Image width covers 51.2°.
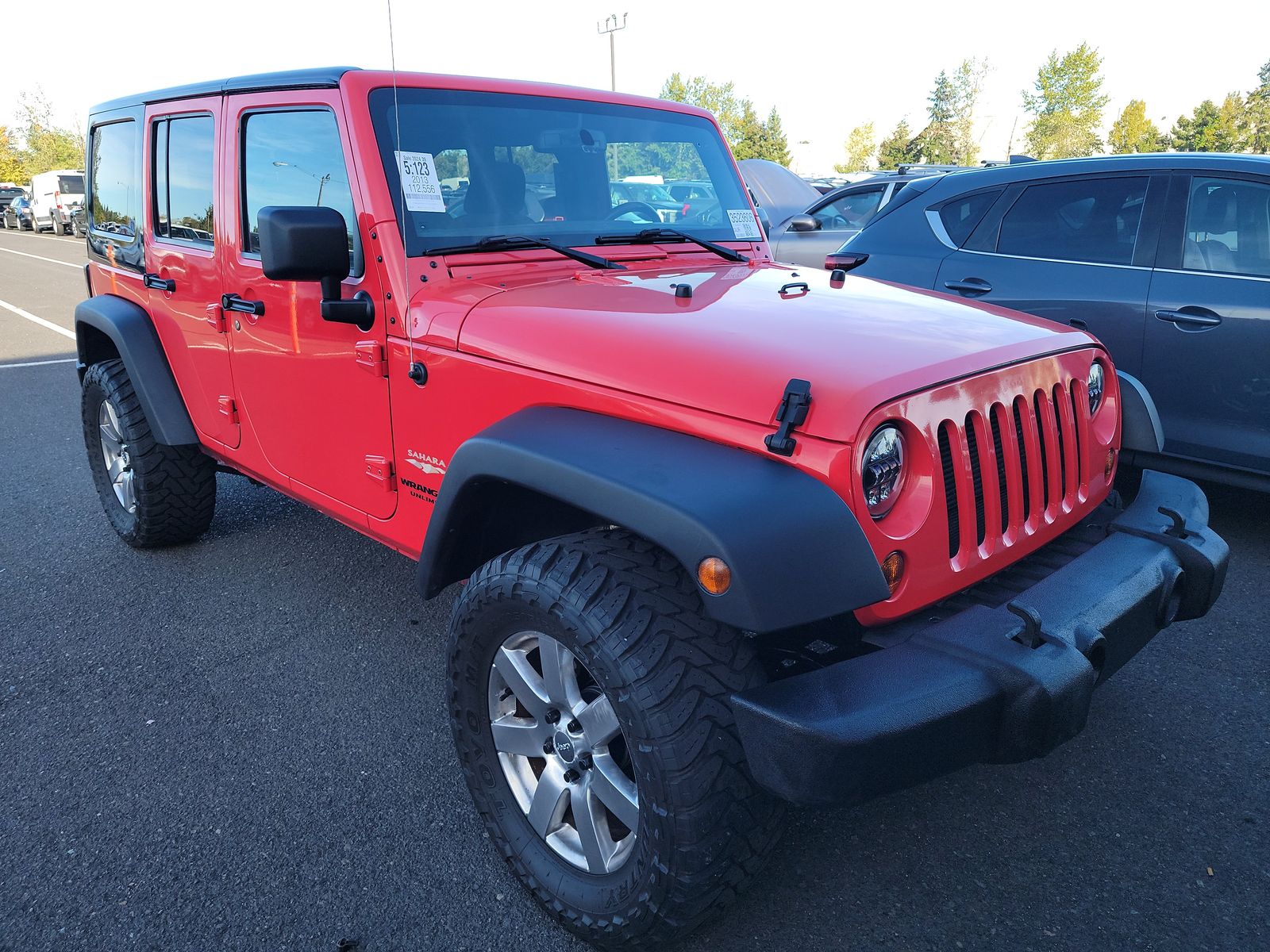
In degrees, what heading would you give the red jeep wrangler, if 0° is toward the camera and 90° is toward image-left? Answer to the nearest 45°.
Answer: approximately 315°

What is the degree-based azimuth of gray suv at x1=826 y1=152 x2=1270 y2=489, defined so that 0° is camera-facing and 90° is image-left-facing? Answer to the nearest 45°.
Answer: approximately 315°

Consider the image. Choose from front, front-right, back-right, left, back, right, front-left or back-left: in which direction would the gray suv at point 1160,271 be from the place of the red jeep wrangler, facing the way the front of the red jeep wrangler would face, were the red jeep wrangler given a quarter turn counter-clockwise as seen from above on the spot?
front

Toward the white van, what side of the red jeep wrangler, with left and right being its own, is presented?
back

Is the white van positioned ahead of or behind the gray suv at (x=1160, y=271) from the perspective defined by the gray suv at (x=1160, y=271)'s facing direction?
behind
